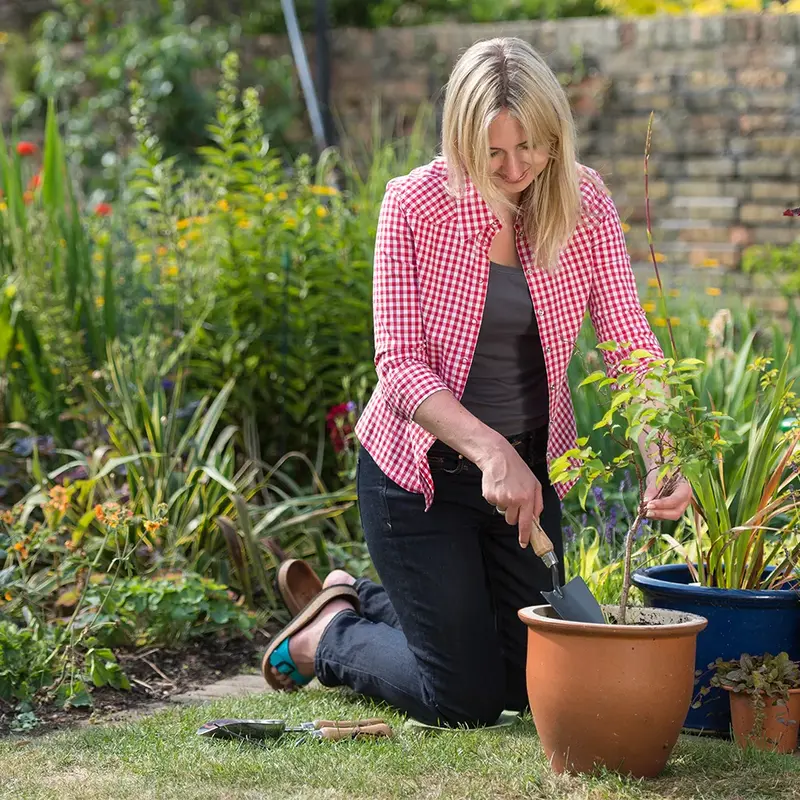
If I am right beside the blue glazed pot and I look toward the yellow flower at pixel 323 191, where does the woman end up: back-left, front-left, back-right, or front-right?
front-left

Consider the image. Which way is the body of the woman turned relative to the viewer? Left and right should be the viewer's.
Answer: facing the viewer and to the right of the viewer

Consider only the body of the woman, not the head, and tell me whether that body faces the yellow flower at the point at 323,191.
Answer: no

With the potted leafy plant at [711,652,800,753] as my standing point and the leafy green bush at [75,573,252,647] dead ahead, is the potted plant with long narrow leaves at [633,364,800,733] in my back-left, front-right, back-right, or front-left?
front-right
